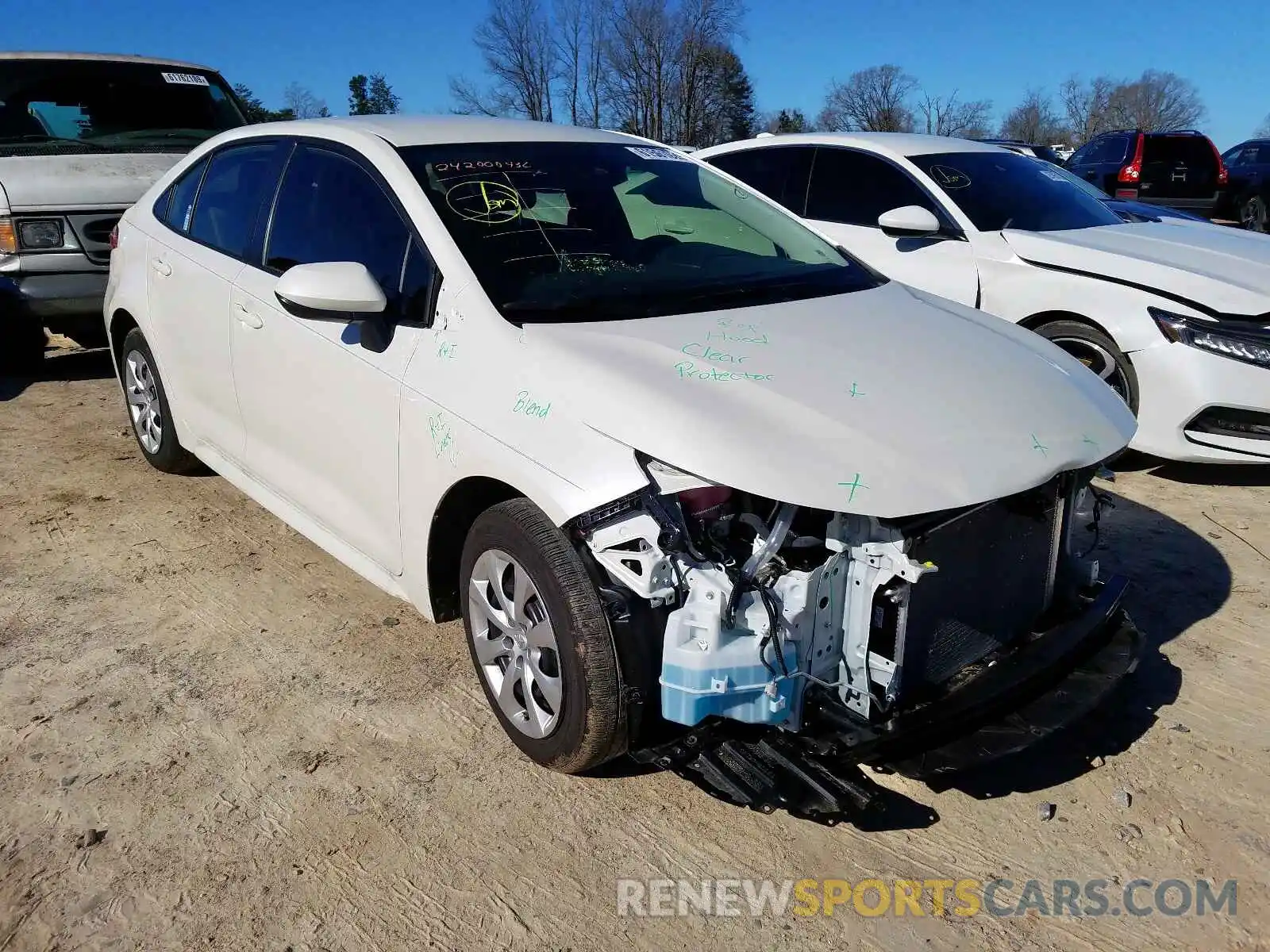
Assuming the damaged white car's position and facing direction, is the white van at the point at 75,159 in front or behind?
behind

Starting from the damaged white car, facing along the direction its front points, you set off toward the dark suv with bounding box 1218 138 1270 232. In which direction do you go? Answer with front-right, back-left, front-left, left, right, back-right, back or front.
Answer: left

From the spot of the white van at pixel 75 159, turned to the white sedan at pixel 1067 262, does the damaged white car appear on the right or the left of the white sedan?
right

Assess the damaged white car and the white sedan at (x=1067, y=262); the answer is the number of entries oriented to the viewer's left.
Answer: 0

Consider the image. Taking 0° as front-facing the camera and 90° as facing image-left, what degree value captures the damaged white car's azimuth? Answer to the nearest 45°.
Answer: approximately 315°

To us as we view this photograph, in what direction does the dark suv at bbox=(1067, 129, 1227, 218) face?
facing away from the viewer and to the left of the viewer

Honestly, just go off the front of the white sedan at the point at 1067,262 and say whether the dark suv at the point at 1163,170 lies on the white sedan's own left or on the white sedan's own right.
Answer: on the white sedan's own left

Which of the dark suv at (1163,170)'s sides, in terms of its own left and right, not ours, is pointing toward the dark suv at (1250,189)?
right

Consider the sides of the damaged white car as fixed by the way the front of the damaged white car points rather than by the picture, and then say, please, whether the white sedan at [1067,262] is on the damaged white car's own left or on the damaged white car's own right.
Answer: on the damaged white car's own left

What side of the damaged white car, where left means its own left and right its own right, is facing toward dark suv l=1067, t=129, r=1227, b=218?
left

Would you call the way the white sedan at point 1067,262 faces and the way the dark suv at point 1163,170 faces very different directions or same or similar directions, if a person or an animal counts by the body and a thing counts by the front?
very different directions

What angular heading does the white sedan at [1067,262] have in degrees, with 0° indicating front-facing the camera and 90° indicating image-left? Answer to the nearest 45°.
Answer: approximately 315°
